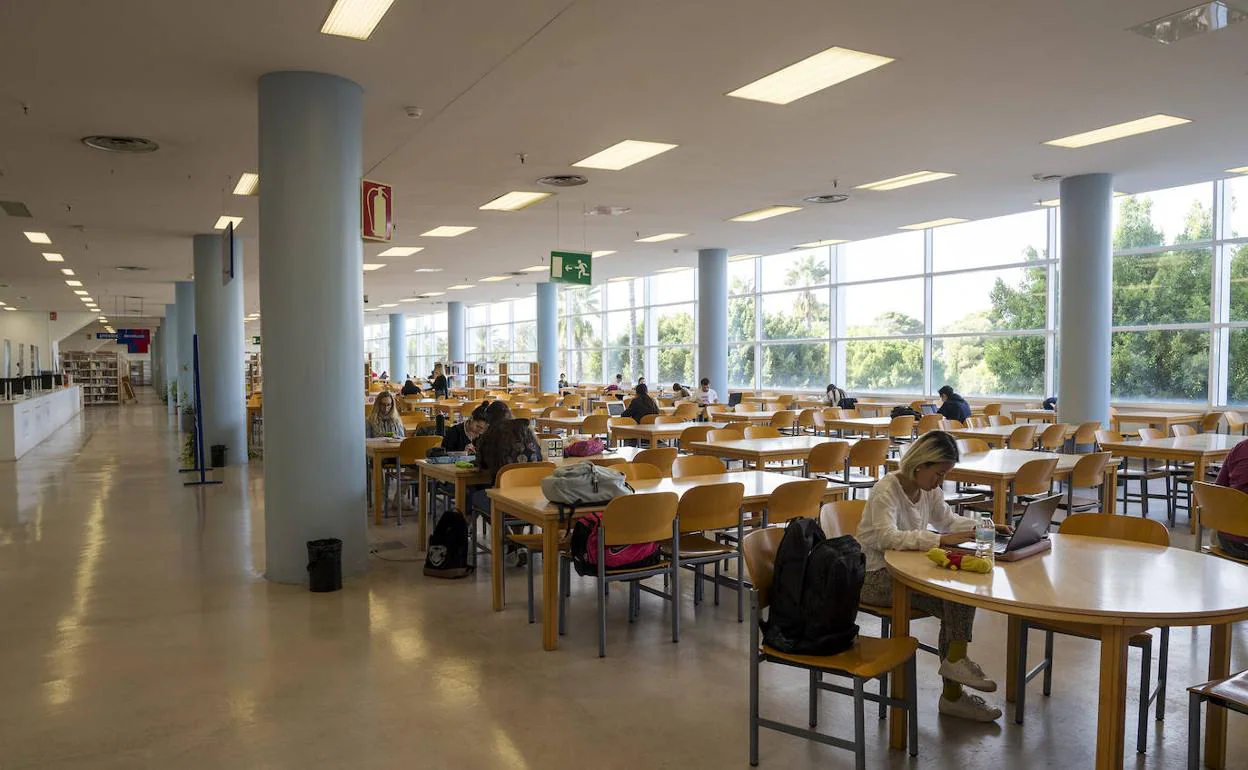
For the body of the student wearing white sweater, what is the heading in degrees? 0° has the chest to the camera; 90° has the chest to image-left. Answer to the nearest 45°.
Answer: approximately 270°

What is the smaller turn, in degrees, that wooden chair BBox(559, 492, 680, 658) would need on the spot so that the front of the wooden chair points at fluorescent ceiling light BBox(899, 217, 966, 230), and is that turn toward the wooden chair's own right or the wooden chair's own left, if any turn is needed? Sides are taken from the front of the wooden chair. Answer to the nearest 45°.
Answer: approximately 90° to the wooden chair's own right

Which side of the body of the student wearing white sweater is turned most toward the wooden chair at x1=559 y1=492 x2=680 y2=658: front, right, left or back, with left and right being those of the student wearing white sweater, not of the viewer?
back

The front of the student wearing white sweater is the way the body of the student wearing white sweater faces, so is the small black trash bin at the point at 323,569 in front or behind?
behind

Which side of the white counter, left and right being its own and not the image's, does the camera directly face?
right

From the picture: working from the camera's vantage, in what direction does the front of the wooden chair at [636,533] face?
facing away from the viewer and to the left of the viewer
